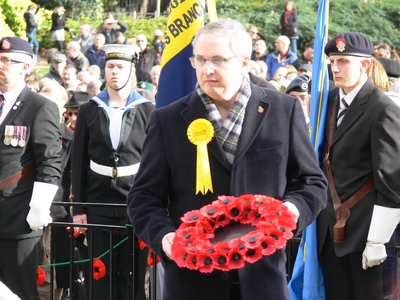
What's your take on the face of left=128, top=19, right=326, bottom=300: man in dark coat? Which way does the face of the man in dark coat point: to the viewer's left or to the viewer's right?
to the viewer's left

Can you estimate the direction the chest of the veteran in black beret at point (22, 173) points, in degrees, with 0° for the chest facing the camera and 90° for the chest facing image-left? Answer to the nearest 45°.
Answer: approximately 45°

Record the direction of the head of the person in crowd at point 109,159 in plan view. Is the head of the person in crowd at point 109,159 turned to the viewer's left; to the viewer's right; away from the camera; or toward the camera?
toward the camera

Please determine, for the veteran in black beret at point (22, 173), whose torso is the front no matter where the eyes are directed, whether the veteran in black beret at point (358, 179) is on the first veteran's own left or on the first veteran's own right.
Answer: on the first veteran's own left

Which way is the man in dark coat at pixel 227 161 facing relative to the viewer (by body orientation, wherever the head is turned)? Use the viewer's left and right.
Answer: facing the viewer

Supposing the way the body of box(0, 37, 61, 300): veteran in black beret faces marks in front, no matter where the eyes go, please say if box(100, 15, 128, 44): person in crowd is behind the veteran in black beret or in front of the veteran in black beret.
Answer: behind

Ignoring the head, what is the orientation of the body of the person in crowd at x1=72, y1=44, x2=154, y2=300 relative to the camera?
toward the camera

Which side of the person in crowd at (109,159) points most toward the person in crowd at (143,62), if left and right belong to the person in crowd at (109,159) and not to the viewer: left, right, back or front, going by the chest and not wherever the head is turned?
back

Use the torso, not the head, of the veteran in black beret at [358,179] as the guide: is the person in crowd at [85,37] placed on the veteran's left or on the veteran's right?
on the veteran's right

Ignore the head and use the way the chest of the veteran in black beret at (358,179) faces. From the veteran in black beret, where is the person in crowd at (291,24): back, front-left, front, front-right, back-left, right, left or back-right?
back-right

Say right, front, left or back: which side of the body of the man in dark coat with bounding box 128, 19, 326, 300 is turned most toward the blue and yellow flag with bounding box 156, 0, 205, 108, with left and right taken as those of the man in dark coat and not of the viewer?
back

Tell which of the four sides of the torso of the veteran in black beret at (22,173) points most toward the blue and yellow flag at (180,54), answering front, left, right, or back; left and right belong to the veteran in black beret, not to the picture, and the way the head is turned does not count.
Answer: left

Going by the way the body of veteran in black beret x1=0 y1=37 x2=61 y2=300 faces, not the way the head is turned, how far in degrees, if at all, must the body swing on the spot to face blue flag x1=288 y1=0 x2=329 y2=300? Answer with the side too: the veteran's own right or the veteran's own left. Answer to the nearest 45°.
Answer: approximately 90° to the veteran's own left

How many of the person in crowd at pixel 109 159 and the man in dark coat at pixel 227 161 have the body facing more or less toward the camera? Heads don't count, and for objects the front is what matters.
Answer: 2
